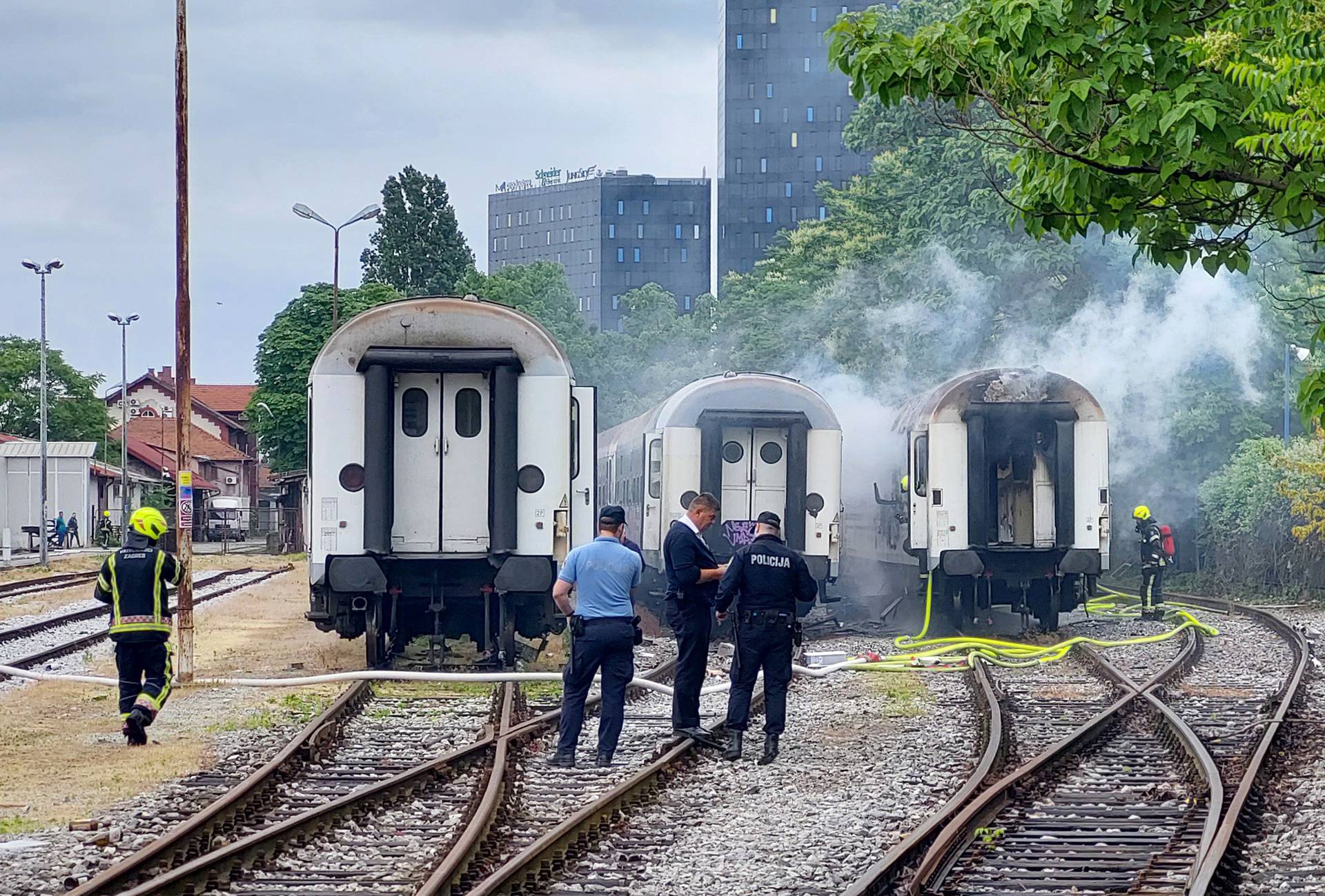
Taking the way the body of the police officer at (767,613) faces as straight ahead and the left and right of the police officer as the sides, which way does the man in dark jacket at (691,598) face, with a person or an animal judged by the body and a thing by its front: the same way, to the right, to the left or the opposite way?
to the right

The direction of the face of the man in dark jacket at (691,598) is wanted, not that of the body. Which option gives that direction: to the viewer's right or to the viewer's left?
to the viewer's right

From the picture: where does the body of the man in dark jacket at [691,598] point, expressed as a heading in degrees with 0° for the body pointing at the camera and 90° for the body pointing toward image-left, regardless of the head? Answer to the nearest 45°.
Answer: approximately 270°

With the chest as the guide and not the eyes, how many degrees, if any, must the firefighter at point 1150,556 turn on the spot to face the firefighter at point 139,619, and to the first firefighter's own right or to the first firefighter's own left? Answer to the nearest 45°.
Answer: approximately 45° to the first firefighter's own left

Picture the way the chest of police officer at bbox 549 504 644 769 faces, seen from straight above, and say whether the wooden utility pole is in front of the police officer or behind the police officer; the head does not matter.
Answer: in front

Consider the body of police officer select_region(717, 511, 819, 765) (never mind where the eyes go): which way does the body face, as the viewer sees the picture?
away from the camera

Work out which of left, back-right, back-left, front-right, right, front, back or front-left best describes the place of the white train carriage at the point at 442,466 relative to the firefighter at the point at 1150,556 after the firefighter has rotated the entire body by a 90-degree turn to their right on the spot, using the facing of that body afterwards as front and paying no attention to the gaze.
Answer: back-left

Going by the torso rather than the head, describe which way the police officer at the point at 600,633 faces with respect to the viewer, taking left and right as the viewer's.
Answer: facing away from the viewer

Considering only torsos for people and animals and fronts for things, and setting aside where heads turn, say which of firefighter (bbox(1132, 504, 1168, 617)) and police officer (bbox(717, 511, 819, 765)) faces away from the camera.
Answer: the police officer

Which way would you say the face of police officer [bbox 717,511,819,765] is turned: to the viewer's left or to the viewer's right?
to the viewer's left

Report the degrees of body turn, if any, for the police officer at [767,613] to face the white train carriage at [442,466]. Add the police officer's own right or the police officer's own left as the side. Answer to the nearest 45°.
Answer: approximately 45° to the police officer's own left

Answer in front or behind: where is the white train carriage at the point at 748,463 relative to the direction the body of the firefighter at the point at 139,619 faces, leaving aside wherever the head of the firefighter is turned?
in front

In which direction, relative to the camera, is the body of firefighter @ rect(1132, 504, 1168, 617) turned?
to the viewer's left

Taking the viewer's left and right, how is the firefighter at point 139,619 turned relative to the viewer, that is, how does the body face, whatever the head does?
facing away from the viewer

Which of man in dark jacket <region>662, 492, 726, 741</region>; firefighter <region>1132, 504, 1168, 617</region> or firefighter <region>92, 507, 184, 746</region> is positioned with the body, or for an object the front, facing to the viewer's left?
firefighter <region>1132, 504, 1168, 617</region>
